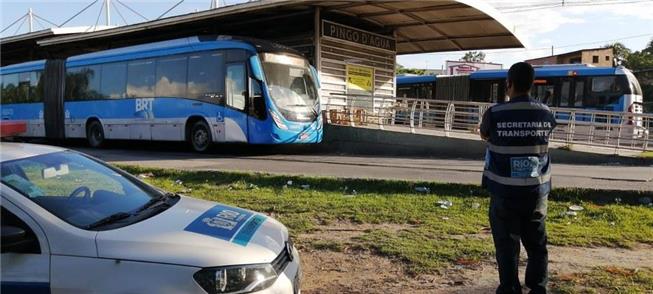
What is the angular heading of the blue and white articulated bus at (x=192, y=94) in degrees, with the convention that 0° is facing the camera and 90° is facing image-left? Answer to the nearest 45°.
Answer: approximately 315°

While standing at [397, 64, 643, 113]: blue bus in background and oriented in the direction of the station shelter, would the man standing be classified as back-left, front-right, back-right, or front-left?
front-left

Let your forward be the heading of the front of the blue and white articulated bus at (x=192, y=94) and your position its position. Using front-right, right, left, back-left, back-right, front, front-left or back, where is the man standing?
front-right

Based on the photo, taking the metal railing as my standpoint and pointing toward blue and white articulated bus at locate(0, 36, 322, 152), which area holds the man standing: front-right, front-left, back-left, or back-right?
front-left

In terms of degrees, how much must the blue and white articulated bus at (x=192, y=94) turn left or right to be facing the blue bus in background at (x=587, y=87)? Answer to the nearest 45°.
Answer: approximately 45° to its left

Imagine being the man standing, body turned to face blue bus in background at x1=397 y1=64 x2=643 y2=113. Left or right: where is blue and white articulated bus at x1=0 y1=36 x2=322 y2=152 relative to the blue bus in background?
left

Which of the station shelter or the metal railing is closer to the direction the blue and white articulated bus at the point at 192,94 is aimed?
the metal railing

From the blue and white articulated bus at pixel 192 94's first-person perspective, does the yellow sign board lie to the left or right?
on its left

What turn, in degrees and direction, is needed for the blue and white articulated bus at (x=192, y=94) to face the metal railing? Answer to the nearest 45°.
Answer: approximately 45° to its left

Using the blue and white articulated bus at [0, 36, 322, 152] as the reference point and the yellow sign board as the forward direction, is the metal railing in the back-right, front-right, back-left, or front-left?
front-right

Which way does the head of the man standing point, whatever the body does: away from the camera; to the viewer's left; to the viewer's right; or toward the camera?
away from the camera
